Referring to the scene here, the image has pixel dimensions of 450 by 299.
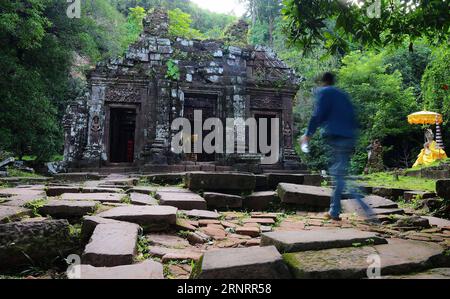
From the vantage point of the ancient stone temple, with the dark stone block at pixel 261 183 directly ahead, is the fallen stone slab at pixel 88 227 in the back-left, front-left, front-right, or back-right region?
front-right

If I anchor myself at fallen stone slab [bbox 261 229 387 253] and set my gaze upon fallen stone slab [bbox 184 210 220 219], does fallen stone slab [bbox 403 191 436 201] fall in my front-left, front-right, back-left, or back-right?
front-right

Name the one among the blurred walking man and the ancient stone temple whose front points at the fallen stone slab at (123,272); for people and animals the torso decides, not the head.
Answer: the ancient stone temple

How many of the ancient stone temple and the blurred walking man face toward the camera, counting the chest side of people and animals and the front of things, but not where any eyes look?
1

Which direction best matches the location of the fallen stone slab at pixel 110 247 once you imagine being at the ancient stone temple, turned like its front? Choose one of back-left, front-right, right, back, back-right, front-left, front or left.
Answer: front

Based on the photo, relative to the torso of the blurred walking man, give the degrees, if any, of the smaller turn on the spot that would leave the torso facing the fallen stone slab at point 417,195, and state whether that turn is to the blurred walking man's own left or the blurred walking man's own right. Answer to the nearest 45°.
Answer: approximately 45° to the blurred walking man's own right

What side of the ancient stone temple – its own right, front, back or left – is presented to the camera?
front

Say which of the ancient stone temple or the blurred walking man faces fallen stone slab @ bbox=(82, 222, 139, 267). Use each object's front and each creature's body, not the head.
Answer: the ancient stone temple

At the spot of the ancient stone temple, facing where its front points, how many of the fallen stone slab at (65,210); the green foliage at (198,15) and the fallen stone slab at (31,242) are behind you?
1

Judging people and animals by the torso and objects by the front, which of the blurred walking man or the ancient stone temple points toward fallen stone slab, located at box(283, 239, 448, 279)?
the ancient stone temple

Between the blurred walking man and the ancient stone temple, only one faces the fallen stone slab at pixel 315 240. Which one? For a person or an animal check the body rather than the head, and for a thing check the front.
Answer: the ancient stone temple

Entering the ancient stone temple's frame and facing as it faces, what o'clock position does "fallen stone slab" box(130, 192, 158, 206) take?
The fallen stone slab is roughly at 12 o'clock from the ancient stone temple.

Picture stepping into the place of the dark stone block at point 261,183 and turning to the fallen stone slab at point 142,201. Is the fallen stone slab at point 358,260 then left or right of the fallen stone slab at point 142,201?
left
